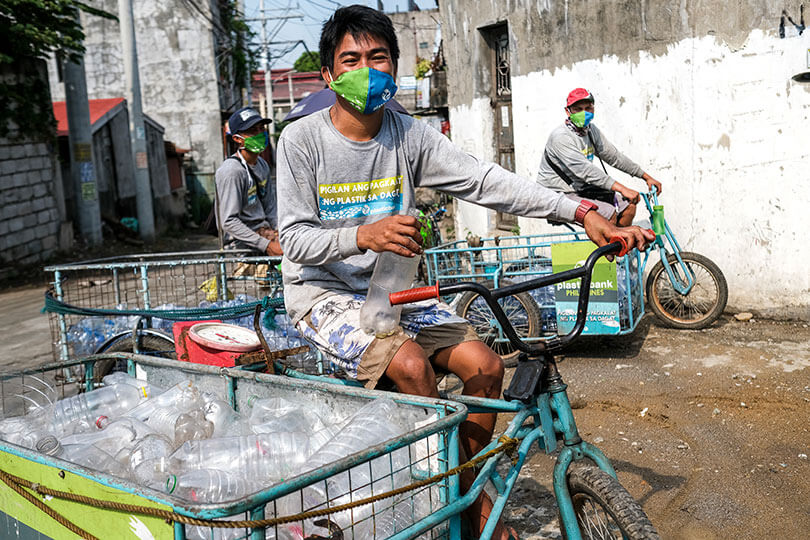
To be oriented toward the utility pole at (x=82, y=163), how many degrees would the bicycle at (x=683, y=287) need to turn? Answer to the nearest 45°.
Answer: approximately 135° to its left

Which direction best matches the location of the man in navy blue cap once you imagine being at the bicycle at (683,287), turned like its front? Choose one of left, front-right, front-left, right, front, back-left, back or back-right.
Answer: back-right

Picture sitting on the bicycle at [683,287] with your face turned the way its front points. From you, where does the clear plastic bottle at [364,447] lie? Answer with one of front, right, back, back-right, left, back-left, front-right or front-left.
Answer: right

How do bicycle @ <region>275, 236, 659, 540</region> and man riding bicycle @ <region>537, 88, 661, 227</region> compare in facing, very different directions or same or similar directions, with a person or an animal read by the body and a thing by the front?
same or similar directions

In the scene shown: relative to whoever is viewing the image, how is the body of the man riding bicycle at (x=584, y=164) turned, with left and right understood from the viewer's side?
facing the viewer and to the right of the viewer

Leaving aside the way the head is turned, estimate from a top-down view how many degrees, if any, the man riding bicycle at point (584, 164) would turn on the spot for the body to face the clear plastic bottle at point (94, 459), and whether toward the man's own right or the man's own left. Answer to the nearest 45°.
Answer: approximately 45° to the man's own right

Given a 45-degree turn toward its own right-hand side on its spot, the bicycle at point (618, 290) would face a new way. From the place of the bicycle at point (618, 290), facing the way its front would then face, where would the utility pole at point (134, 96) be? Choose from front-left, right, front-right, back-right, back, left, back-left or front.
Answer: back

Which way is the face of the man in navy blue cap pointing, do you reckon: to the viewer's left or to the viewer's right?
to the viewer's right

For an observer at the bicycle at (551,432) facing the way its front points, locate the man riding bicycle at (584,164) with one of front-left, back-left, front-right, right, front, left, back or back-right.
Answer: back-left

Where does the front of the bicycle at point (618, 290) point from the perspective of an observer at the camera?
facing to the right of the viewer

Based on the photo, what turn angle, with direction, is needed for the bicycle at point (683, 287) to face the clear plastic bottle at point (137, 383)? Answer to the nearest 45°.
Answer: approximately 135° to its right

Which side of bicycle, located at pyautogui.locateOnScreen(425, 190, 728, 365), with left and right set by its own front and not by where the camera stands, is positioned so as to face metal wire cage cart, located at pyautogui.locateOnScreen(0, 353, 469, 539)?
right
